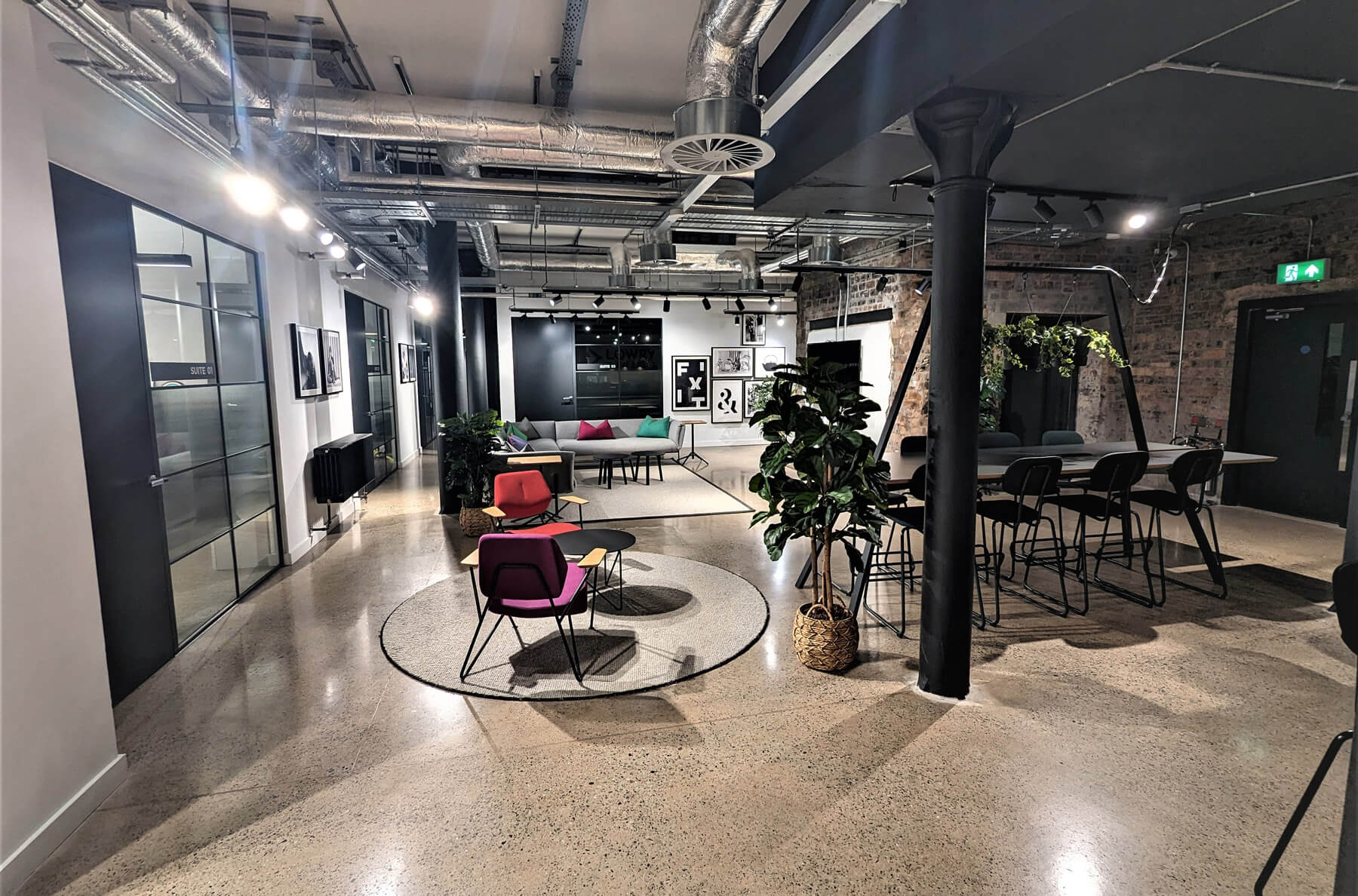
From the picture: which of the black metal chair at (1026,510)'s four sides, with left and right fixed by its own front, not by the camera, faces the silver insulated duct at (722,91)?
left

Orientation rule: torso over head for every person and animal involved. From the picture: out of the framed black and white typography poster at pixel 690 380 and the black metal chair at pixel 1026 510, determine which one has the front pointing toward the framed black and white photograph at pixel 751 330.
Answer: the black metal chair

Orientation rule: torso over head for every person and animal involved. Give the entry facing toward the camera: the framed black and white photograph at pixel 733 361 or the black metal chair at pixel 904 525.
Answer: the framed black and white photograph

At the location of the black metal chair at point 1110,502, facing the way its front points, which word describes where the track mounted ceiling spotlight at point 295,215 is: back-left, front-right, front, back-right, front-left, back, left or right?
left

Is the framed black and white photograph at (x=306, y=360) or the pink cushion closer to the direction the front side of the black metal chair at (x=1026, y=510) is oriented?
the pink cushion

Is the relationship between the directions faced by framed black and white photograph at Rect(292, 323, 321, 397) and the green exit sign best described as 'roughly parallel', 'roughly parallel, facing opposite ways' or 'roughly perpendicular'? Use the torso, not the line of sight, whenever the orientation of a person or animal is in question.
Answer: roughly parallel, facing opposite ways

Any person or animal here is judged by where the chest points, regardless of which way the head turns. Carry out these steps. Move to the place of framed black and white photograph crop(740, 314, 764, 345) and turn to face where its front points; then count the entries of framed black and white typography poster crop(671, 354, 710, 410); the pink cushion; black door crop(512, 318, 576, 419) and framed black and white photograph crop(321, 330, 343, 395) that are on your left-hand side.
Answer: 0

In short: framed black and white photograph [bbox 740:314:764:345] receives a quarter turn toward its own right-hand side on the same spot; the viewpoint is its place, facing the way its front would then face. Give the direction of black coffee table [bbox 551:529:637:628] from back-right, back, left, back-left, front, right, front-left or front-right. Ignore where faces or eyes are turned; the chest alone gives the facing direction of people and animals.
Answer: left

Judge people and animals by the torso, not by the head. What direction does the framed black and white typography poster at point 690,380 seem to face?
toward the camera

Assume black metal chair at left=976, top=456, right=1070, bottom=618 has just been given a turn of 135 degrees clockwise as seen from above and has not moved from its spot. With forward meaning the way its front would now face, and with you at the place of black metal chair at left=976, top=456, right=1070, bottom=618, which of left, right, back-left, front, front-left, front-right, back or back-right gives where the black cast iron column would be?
right

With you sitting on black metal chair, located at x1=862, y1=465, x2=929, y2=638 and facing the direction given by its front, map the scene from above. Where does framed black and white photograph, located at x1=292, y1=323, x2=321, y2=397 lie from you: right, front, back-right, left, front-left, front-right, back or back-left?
front-left

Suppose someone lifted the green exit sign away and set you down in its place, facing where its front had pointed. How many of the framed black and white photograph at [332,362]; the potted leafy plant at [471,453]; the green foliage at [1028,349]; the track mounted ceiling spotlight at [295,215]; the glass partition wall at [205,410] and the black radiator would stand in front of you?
6

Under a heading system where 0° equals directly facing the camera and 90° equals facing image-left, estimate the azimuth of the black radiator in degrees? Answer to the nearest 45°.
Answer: approximately 315°

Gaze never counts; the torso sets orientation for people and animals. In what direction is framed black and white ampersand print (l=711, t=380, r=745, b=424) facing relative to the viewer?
toward the camera

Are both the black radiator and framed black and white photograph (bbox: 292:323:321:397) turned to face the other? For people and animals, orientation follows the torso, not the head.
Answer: no

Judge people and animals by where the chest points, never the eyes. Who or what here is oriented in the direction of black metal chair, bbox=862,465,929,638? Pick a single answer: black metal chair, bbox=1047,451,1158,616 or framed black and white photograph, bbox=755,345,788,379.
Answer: the framed black and white photograph

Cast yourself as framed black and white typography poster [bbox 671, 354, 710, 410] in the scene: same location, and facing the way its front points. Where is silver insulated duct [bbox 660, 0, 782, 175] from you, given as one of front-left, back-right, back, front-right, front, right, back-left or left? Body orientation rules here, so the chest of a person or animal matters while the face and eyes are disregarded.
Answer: front

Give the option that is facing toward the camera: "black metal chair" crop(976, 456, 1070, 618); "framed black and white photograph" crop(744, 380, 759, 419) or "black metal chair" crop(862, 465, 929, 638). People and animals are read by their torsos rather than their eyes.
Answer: the framed black and white photograph

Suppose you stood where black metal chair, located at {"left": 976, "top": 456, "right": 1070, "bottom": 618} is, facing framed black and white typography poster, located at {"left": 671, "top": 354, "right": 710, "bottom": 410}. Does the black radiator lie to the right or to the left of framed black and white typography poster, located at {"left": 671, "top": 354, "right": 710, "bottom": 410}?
left

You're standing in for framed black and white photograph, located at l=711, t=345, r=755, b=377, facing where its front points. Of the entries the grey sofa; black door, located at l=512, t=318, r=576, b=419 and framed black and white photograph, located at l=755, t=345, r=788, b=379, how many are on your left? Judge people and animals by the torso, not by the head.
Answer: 1

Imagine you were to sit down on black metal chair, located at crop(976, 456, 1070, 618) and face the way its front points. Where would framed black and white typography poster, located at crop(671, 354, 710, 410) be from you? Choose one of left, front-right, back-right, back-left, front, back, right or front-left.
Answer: front

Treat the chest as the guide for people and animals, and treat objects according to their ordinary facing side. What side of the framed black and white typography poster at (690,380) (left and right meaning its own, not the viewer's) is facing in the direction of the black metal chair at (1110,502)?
front

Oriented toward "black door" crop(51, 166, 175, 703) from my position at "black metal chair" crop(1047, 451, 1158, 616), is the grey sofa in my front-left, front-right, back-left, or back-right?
front-right

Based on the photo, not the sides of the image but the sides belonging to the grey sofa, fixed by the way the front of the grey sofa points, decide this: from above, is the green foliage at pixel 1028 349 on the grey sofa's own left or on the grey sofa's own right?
on the grey sofa's own left
